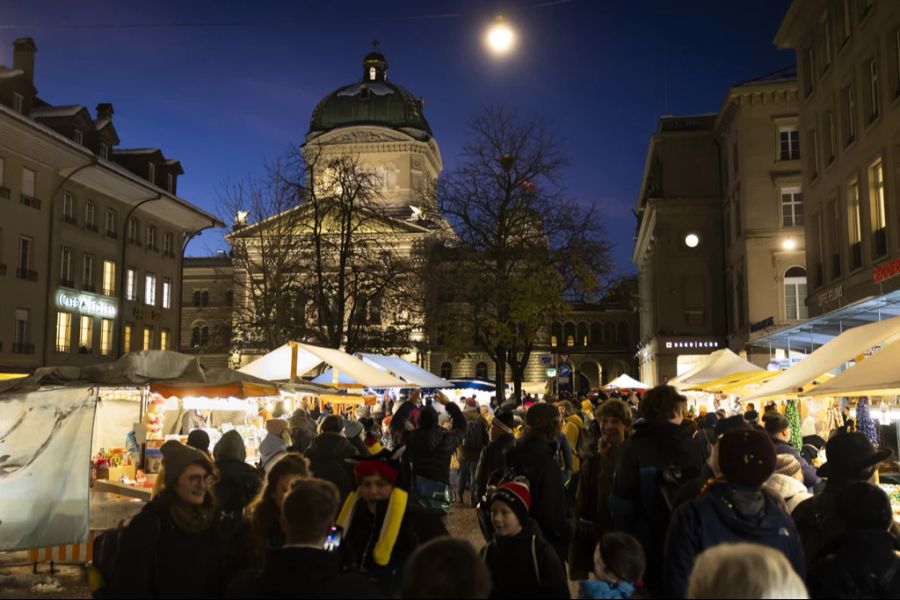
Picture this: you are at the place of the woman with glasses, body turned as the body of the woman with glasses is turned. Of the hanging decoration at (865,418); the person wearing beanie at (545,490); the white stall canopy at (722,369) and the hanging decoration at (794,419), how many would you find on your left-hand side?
4

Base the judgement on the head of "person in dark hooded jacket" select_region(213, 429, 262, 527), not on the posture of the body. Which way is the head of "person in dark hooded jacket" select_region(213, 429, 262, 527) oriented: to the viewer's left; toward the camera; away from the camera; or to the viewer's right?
away from the camera

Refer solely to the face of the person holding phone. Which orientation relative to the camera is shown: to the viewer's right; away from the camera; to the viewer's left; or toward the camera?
away from the camera

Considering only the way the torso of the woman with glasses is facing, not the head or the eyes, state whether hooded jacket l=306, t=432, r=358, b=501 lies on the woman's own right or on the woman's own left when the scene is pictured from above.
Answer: on the woman's own left

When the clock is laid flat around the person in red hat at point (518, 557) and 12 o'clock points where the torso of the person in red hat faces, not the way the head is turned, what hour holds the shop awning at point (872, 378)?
The shop awning is roughly at 6 o'clock from the person in red hat.

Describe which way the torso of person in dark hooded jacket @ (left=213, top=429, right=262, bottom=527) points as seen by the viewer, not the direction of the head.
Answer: away from the camera

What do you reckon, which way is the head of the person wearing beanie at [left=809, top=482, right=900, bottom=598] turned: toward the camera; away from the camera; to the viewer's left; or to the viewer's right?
away from the camera

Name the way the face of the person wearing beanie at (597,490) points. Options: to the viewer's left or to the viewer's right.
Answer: to the viewer's left

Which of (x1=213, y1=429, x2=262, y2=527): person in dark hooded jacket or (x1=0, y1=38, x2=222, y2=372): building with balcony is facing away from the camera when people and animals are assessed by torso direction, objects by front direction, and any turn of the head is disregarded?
the person in dark hooded jacket

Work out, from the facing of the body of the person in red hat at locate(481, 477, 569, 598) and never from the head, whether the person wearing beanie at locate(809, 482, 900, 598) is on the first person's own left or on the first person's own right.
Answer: on the first person's own left

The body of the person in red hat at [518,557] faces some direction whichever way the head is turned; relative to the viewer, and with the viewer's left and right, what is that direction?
facing the viewer and to the left of the viewer

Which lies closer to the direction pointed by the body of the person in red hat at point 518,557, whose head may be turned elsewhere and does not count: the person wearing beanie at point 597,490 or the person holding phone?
the person holding phone

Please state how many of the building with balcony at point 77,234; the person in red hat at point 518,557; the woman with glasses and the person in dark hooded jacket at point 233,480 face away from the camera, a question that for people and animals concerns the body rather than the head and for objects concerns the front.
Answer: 1

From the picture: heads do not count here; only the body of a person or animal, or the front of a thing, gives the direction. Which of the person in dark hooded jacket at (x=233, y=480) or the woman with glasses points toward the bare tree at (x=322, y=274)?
the person in dark hooded jacket

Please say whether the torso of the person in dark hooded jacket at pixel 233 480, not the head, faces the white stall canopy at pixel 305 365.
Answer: yes

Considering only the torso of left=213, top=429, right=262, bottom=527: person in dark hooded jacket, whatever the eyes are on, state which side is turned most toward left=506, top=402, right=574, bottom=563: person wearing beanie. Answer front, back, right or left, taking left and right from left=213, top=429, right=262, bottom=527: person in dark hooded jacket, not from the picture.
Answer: right

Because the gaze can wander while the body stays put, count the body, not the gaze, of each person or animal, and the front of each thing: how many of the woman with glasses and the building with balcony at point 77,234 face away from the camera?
0

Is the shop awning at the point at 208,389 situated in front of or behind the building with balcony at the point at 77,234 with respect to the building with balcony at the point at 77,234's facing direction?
in front

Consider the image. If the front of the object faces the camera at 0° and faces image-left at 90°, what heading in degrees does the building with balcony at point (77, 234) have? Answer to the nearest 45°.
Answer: approximately 315°

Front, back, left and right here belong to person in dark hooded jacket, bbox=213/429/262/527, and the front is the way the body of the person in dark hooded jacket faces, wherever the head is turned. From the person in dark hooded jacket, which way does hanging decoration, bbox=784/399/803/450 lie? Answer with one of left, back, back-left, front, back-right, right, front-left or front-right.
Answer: front-right
